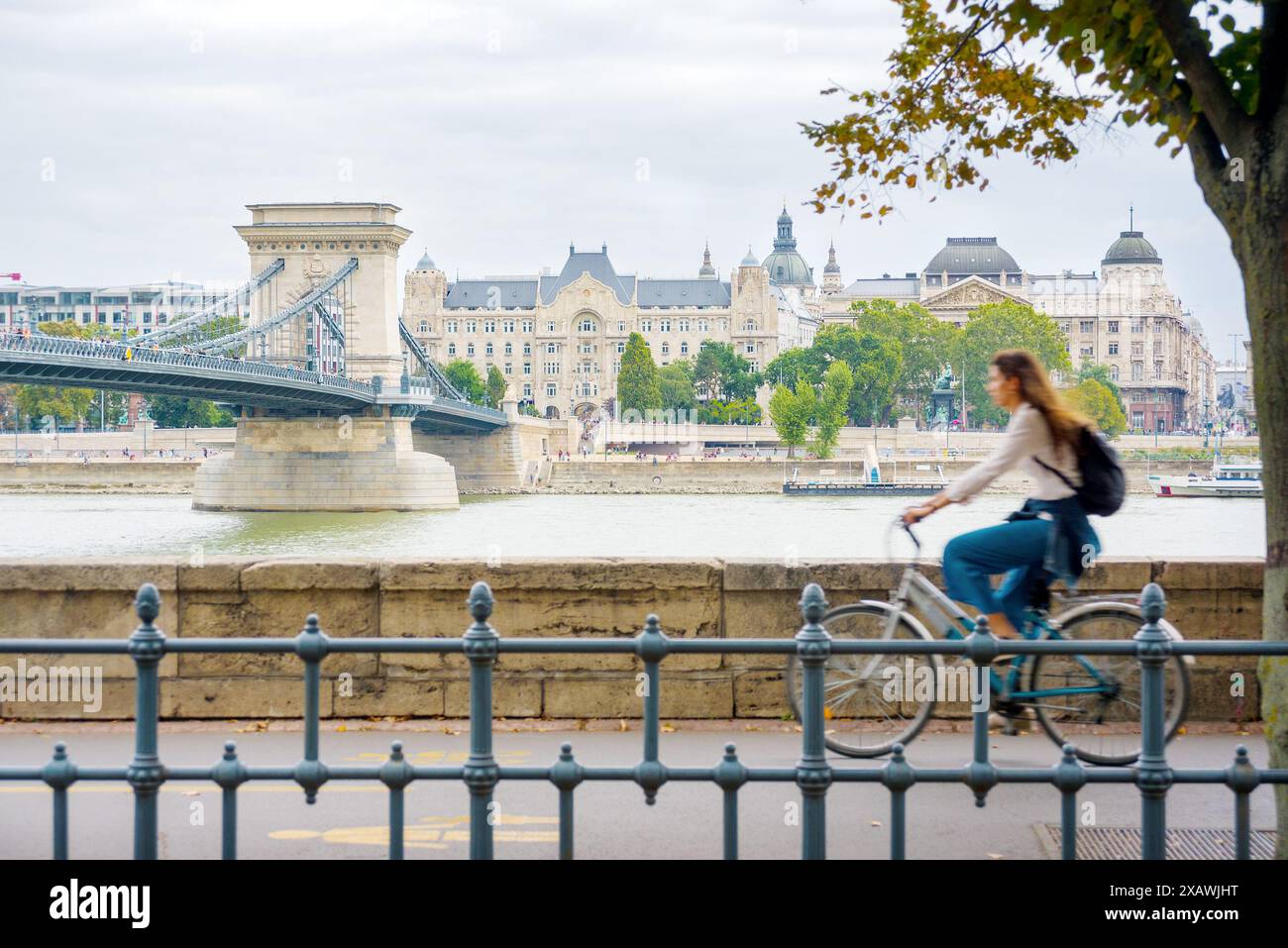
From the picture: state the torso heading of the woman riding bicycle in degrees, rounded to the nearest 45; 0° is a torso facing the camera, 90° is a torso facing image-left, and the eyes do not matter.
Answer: approximately 90°

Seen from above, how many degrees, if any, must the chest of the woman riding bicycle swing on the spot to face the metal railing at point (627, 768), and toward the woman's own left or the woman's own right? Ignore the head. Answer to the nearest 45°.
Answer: approximately 45° to the woman's own left

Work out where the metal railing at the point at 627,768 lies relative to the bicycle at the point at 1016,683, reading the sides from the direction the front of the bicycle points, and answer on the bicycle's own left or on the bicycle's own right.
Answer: on the bicycle's own left

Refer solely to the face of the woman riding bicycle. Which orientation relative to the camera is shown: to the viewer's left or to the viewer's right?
to the viewer's left

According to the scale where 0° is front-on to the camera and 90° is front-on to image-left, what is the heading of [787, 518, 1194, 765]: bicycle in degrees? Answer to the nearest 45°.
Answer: approximately 90°
